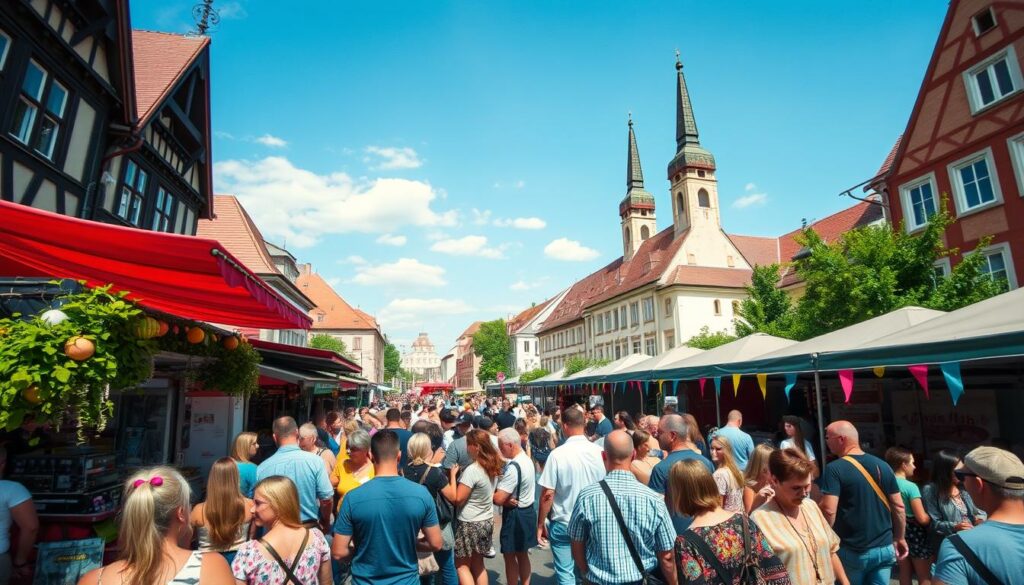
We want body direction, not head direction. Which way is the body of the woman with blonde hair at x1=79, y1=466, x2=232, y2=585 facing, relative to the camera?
away from the camera

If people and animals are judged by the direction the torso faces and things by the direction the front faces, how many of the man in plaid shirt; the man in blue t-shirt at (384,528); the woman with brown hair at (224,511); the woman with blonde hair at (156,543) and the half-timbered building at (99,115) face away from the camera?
4

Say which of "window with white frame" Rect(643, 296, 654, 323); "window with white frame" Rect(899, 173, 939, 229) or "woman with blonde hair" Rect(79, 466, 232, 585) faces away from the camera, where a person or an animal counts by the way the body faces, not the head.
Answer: the woman with blonde hair

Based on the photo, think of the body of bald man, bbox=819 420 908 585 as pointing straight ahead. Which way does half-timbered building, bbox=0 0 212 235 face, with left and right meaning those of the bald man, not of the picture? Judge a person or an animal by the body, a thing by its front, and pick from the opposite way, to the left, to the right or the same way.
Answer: to the right

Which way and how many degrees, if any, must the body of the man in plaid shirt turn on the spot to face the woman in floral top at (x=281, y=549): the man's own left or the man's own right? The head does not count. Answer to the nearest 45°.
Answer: approximately 135° to the man's own left

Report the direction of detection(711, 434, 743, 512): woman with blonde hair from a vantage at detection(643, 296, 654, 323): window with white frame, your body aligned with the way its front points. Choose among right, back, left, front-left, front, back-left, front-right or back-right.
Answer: front-left

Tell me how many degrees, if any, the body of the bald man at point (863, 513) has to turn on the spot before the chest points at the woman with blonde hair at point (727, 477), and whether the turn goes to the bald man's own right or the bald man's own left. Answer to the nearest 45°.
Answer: approximately 45° to the bald man's own left

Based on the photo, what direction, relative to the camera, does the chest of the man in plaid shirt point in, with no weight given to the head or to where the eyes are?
away from the camera

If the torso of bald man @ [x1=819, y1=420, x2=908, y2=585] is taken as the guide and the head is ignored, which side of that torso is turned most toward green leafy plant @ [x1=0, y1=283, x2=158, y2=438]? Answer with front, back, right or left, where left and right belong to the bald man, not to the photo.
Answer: left

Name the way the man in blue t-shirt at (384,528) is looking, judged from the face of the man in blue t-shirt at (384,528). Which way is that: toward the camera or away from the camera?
away from the camera

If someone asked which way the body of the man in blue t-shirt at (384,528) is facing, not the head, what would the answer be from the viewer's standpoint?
away from the camera

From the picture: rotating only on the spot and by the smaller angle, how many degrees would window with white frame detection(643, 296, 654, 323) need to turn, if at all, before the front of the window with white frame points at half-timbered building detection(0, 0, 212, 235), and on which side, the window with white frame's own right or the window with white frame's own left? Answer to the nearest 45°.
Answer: approximately 45° to the window with white frame's own left

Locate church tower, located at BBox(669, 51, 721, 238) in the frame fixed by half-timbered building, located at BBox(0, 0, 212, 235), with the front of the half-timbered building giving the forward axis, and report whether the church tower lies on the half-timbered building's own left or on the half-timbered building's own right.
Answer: on the half-timbered building's own left

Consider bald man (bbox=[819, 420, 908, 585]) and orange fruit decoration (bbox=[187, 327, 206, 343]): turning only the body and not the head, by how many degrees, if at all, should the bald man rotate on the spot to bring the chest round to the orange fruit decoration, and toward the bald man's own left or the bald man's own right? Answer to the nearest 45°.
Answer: approximately 45° to the bald man's own left

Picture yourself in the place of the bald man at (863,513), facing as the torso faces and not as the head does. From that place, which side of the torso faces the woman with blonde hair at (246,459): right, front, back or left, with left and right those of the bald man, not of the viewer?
left
